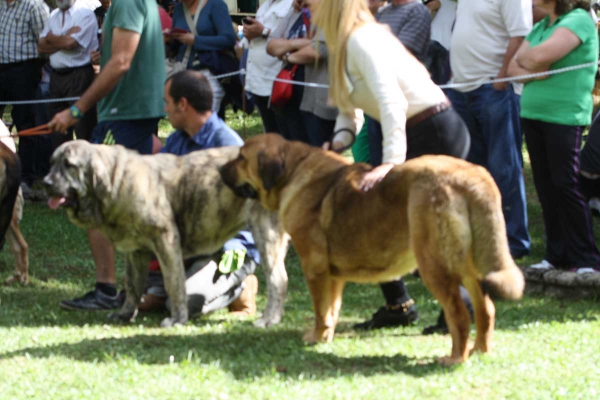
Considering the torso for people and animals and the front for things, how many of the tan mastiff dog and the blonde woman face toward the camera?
0

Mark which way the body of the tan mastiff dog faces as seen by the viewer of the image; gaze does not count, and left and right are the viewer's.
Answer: facing away from the viewer and to the left of the viewer

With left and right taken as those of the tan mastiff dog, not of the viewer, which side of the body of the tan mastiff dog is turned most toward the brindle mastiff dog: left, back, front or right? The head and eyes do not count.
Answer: front

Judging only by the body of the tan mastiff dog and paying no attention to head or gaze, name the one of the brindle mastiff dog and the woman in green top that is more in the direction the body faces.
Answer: the brindle mastiff dog

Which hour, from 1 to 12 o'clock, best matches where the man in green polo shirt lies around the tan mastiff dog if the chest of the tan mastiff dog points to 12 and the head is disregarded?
The man in green polo shirt is roughly at 12 o'clock from the tan mastiff dog.

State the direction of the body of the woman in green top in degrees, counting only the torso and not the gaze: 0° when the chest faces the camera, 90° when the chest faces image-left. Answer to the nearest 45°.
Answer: approximately 45°

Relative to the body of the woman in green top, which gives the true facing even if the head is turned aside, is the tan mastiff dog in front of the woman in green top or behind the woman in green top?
in front

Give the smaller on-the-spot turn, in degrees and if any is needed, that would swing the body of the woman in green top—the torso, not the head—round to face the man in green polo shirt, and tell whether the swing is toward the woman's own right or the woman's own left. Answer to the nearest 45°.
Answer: approximately 45° to the woman's own right
